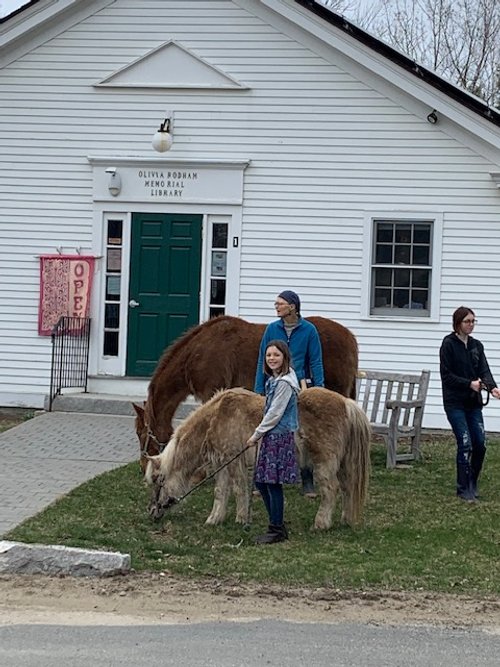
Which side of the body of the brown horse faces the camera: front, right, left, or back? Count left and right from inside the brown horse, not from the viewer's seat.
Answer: left

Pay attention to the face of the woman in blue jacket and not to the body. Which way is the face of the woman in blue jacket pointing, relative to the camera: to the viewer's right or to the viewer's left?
to the viewer's left

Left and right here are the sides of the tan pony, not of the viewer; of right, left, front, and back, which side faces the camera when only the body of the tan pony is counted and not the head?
left

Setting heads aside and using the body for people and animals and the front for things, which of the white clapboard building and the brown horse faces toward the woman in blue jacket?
the white clapboard building

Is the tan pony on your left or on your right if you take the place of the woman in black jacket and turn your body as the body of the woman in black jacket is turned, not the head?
on your right

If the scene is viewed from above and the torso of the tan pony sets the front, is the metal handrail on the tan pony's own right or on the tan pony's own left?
on the tan pony's own right

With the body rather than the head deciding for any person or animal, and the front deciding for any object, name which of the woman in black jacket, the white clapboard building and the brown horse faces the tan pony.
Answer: the white clapboard building

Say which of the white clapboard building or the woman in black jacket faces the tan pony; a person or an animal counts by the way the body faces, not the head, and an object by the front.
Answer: the white clapboard building

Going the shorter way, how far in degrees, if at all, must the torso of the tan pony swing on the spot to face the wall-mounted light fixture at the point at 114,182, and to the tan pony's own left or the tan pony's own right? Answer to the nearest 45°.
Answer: approximately 90° to the tan pony's own right

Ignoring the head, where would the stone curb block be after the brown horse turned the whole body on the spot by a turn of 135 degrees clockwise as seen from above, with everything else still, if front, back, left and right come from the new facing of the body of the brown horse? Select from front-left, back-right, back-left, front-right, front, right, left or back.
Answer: back-right

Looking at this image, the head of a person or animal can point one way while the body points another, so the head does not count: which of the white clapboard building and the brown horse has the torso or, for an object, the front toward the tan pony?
the white clapboard building

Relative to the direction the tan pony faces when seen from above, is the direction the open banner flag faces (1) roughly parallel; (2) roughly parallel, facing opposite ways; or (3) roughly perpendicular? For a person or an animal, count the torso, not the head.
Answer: roughly perpendicular

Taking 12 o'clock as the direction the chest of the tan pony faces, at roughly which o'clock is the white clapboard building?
The white clapboard building is roughly at 3 o'clock from the tan pony.

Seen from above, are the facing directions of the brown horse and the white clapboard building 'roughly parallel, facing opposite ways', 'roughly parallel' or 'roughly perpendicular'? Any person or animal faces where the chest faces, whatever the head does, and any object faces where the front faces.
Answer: roughly perpendicular

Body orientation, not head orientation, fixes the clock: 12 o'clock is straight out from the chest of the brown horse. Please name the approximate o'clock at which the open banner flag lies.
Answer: The open banner flag is roughly at 2 o'clock from the brown horse.
